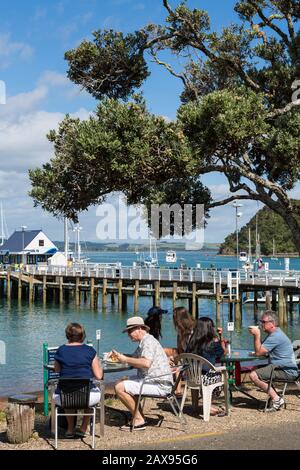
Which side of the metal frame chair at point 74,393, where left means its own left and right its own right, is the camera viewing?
back

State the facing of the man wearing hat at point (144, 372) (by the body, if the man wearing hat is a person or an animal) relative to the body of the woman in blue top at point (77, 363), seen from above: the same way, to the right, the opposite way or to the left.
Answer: to the left

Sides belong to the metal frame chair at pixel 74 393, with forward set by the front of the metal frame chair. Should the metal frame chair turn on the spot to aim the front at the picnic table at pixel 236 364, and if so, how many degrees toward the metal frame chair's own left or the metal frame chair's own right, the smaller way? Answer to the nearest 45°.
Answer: approximately 45° to the metal frame chair's own right

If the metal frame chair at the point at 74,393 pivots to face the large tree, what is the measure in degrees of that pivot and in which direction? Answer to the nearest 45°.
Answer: approximately 45° to its right

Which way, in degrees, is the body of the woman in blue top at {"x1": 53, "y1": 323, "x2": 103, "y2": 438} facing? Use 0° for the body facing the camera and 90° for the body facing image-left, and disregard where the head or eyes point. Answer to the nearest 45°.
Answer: approximately 180°

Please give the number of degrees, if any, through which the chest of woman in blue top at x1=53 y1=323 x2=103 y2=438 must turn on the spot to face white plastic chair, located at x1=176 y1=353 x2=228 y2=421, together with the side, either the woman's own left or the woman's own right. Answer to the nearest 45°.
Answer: approximately 45° to the woman's own right

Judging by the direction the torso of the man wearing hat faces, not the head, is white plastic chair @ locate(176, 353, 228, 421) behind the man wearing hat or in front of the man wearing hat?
behind

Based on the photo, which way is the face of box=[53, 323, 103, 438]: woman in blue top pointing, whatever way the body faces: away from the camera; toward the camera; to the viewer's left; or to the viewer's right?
away from the camera

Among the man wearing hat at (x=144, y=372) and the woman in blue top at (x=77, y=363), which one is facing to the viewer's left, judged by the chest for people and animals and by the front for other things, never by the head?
the man wearing hat

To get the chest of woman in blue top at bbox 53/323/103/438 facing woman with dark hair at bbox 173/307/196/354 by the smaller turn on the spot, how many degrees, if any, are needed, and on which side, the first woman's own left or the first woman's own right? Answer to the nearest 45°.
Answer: approximately 45° to the first woman's own right

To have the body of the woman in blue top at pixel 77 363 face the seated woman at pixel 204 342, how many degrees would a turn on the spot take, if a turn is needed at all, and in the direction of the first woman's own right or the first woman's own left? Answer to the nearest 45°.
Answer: approximately 45° to the first woman's own right

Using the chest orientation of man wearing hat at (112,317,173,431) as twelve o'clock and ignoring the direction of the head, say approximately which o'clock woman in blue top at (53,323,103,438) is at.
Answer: The woman in blue top is roughly at 11 o'clock from the man wearing hat.

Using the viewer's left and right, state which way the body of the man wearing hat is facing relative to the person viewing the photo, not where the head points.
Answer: facing to the left of the viewer
